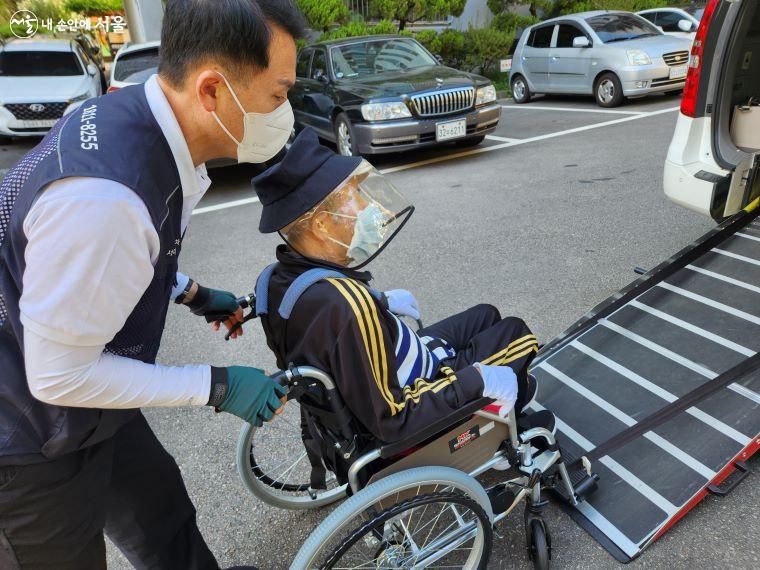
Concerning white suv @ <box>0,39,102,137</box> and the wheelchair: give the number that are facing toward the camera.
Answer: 1

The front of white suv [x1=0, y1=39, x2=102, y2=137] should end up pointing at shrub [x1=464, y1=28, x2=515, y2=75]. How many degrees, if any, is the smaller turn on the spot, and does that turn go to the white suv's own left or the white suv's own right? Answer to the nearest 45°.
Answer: approximately 90° to the white suv's own left

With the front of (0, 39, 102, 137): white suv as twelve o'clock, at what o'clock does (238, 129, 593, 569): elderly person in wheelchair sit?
The elderly person in wheelchair is roughly at 12 o'clock from the white suv.

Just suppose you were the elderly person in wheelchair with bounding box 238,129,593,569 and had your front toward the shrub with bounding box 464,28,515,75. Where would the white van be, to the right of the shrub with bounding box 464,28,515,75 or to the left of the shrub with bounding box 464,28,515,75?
right

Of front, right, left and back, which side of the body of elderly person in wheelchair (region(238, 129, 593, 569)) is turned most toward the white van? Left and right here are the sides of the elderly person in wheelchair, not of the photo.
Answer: front

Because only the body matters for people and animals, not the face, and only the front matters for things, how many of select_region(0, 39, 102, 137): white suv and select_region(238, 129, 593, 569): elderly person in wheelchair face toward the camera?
1

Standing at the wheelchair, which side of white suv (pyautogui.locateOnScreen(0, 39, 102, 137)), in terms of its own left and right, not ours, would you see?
front

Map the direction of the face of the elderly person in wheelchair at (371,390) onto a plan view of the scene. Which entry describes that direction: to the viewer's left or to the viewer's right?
to the viewer's right

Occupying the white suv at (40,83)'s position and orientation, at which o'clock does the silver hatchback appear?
The silver hatchback is roughly at 10 o'clock from the white suv.

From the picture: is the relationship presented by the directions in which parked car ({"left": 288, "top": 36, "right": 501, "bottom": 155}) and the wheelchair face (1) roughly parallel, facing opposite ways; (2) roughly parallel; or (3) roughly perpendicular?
roughly perpendicular

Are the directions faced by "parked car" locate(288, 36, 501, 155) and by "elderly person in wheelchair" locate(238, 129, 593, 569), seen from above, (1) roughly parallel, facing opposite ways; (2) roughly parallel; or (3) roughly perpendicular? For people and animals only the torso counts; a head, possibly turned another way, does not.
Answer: roughly perpendicular

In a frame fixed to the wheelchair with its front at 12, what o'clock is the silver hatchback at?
The silver hatchback is roughly at 11 o'clock from the wheelchair.

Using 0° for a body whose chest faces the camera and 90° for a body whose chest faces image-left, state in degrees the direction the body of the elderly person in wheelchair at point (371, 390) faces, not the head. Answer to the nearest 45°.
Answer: approximately 225°
